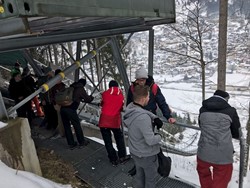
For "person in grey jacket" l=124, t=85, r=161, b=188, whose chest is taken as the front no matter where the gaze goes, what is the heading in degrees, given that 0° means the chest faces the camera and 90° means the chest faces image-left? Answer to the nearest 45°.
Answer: approximately 225°

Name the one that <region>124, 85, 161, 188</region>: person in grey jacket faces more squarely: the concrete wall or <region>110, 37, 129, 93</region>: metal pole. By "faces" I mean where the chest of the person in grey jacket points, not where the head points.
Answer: the metal pole

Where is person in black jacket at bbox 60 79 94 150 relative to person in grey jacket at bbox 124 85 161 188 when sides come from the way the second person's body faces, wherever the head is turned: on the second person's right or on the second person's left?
on the second person's left

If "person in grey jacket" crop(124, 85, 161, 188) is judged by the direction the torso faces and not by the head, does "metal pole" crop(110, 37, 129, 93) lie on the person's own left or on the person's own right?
on the person's own left

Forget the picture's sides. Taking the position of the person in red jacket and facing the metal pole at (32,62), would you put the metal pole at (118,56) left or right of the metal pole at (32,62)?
right

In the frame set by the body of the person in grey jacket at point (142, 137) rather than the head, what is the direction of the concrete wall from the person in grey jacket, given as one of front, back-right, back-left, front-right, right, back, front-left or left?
back-left

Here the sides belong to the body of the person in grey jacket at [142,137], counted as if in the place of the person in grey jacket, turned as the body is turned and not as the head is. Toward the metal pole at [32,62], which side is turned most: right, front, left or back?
left

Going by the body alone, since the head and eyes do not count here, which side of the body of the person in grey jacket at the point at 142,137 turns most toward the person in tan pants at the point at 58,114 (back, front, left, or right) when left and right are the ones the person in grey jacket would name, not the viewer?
left

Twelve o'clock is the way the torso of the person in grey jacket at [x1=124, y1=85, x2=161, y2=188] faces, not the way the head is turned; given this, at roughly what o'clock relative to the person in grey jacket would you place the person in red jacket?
The person in red jacket is roughly at 10 o'clock from the person in grey jacket.
